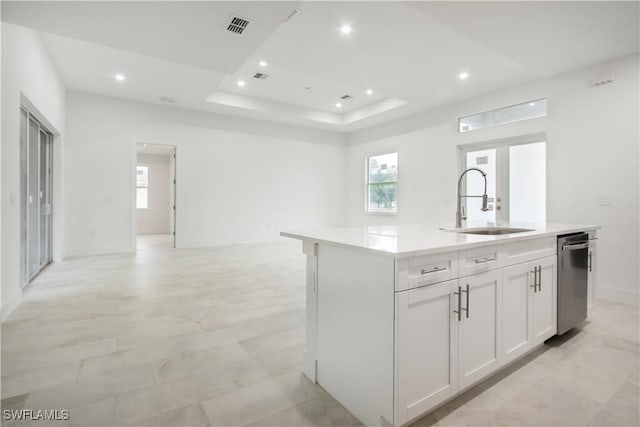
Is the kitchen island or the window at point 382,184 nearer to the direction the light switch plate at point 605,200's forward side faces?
the kitchen island

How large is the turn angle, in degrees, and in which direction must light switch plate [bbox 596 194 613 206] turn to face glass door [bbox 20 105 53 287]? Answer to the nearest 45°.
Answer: approximately 45° to its right

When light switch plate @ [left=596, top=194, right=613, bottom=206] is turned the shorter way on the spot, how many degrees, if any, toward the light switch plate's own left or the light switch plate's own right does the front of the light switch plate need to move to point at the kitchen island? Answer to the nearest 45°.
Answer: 0° — it already faces it

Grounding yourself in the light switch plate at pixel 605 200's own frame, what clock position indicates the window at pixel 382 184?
The window is roughly at 4 o'clock from the light switch plate.

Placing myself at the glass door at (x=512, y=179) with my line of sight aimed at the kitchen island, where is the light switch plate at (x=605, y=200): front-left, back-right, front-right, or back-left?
front-left

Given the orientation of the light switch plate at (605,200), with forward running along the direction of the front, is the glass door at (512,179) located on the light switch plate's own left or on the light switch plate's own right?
on the light switch plate's own right

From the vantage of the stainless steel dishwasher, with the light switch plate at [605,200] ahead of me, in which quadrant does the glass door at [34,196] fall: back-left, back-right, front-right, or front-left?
back-left
